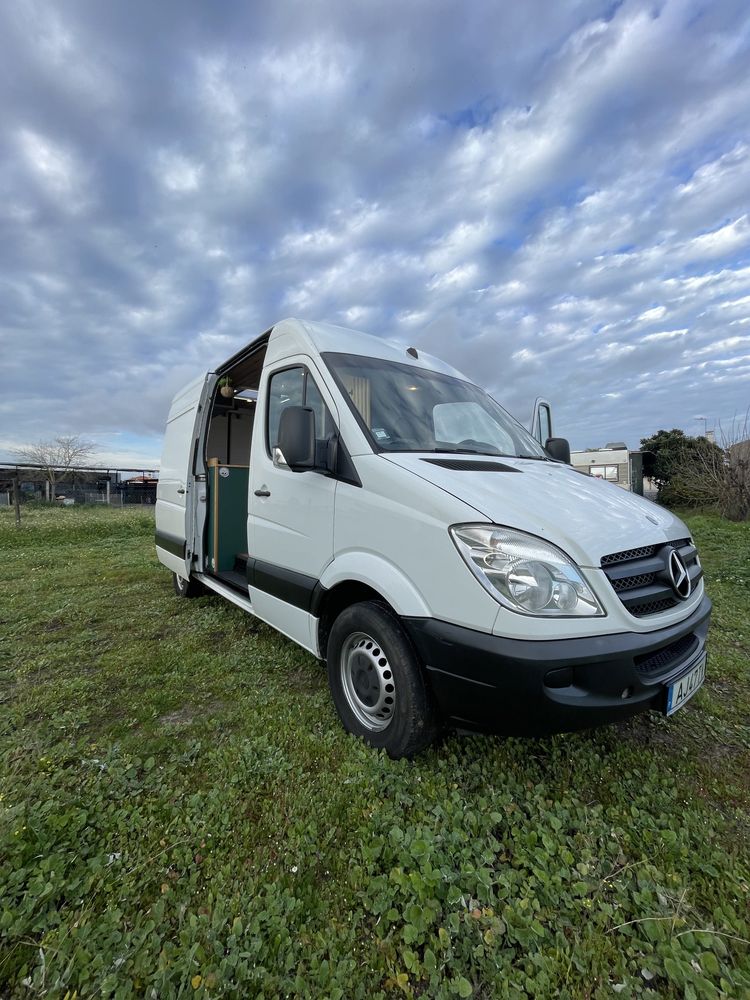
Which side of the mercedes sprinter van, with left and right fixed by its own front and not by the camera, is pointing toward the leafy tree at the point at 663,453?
left

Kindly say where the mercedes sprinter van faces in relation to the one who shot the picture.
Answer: facing the viewer and to the right of the viewer

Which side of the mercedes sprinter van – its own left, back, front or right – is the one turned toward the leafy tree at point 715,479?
left
